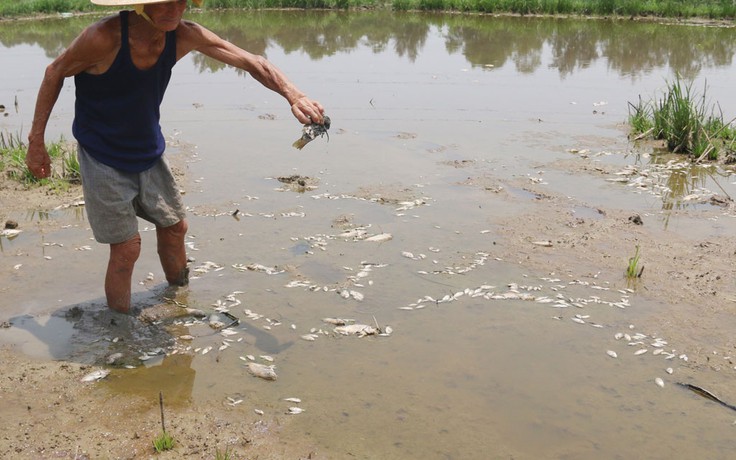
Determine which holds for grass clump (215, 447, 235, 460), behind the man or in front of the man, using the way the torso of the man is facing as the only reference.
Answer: in front

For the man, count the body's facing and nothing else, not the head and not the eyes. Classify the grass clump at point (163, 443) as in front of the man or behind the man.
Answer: in front

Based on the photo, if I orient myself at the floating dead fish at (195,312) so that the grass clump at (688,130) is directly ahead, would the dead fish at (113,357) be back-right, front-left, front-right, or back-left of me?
back-right

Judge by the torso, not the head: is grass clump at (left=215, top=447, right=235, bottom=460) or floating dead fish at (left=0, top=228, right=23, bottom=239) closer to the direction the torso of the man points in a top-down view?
the grass clump

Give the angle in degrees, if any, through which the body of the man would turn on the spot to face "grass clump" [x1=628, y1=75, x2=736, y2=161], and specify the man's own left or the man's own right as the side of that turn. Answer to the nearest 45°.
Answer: approximately 90° to the man's own left

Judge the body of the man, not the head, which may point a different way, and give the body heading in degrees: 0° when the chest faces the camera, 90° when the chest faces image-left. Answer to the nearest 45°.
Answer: approximately 315°

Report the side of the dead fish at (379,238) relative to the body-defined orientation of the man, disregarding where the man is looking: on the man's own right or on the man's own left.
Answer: on the man's own left
